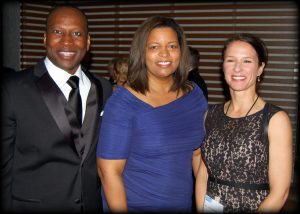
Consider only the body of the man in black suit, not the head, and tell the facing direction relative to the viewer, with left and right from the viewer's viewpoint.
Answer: facing the viewer and to the right of the viewer

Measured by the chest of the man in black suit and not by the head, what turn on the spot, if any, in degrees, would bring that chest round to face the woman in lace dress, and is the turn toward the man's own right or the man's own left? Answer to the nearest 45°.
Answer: approximately 45° to the man's own left

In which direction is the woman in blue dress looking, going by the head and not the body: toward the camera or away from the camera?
toward the camera

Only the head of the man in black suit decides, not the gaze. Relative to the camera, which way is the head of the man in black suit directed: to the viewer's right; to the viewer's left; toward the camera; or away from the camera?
toward the camera
